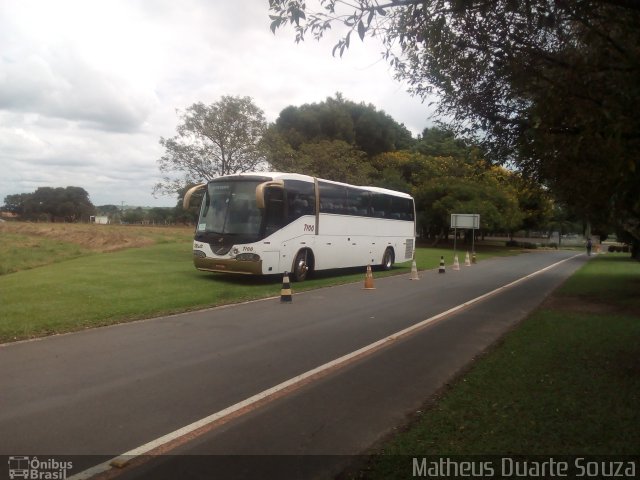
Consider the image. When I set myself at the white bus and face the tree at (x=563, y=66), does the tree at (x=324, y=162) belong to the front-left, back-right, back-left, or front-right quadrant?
back-left

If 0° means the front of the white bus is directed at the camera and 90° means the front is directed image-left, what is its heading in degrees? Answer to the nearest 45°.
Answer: approximately 45°

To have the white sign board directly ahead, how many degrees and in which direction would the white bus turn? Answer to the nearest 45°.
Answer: approximately 180°

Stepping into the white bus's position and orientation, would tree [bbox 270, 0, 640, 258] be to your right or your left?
on your left

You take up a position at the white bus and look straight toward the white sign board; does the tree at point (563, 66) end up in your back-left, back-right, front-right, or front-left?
back-right

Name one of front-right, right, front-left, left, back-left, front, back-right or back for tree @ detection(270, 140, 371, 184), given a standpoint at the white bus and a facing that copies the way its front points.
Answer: back-right

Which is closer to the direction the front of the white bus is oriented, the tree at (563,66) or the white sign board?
the tree
